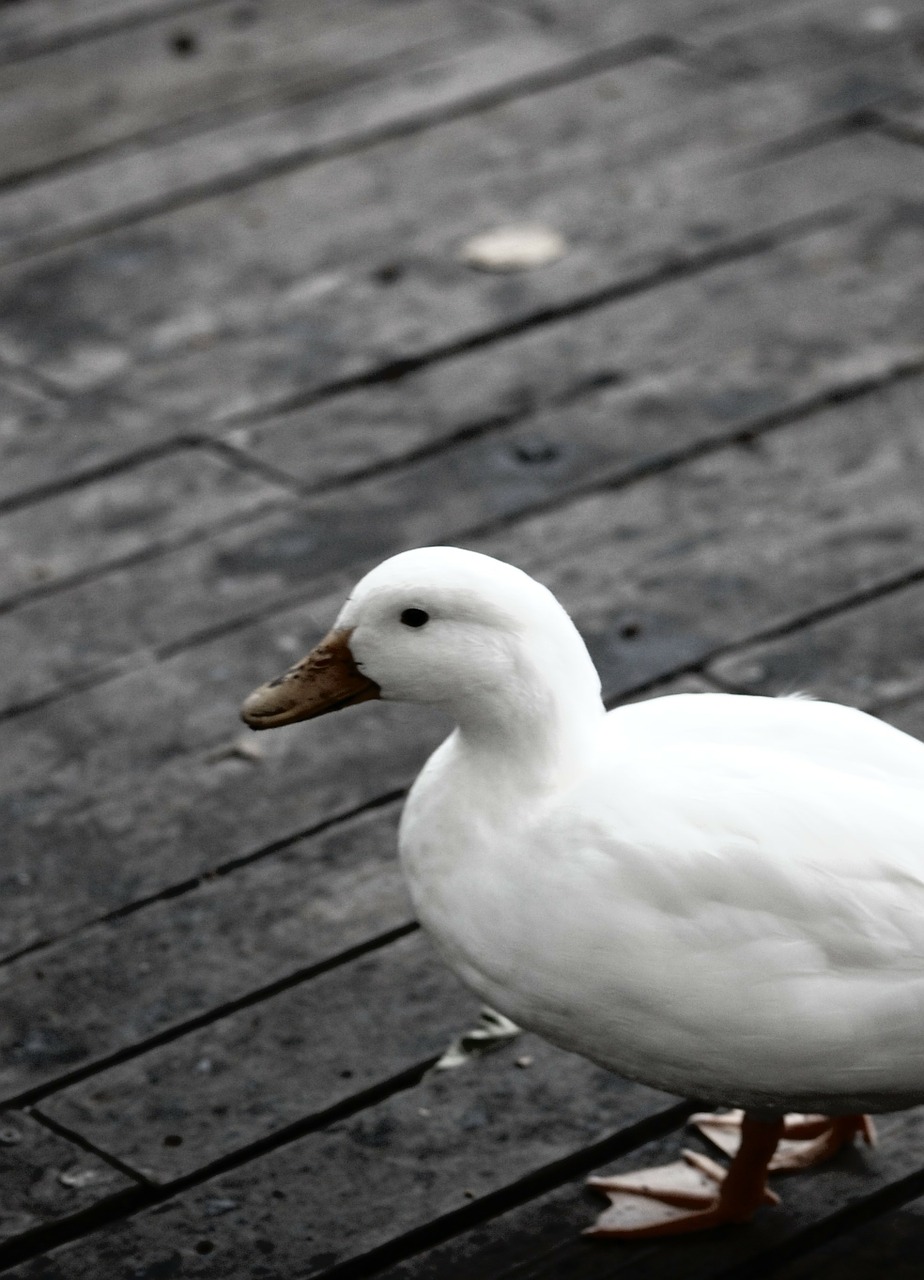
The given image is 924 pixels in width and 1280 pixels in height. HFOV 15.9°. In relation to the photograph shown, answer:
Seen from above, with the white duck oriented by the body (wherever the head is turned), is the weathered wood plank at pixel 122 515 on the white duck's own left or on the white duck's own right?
on the white duck's own right

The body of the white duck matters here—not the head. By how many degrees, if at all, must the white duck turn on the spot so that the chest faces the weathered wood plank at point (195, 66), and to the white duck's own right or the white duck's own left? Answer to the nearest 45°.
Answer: approximately 90° to the white duck's own right

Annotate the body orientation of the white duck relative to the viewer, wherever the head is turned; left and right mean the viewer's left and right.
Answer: facing to the left of the viewer

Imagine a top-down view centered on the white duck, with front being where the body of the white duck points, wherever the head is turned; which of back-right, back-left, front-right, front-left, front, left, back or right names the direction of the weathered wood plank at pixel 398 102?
right

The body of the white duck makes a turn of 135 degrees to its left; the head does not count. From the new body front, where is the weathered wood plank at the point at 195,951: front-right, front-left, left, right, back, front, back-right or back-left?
back

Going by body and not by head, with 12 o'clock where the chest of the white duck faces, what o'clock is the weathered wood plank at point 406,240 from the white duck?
The weathered wood plank is roughly at 3 o'clock from the white duck.

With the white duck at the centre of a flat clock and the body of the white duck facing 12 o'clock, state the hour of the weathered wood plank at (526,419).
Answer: The weathered wood plank is roughly at 3 o'clock from the white duck.
